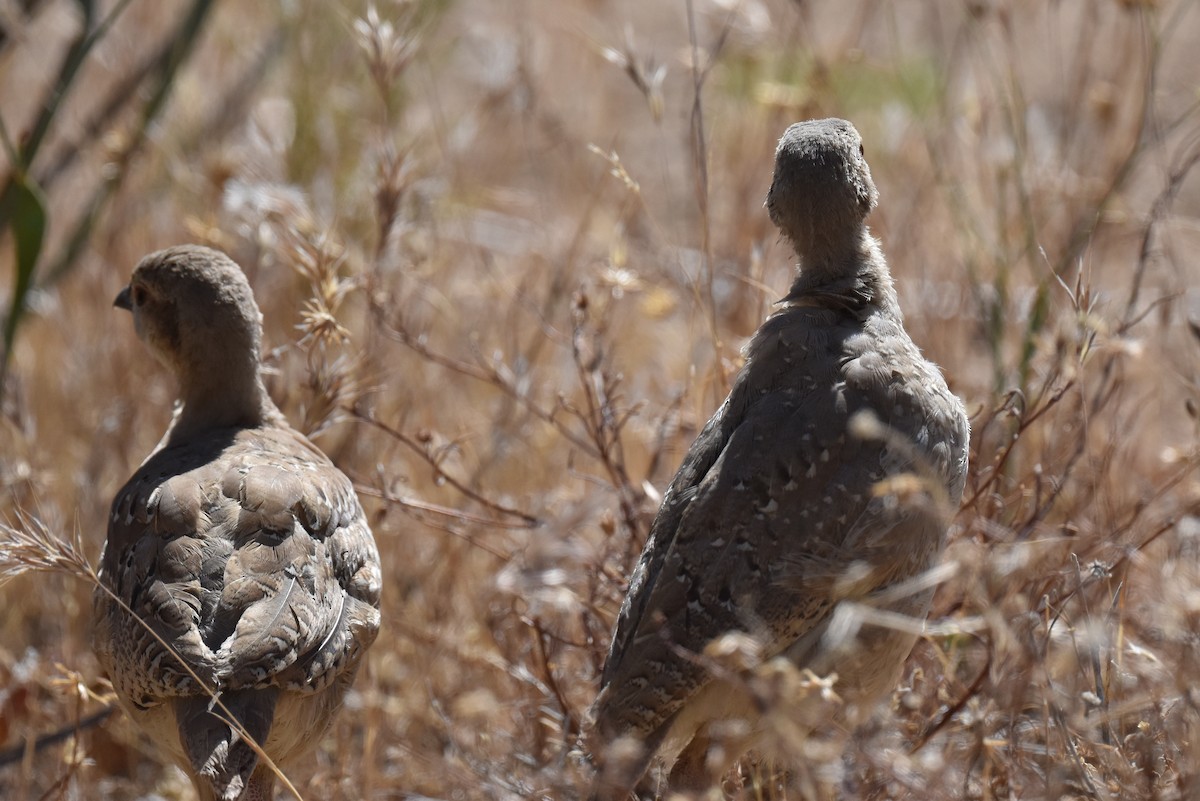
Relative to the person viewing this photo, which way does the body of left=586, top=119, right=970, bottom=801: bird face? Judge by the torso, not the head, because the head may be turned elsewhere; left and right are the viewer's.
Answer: facing away from the viewer and to the right of the viewer

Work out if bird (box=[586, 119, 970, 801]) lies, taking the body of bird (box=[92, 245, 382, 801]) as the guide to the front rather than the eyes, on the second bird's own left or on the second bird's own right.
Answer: on the second bird's own right

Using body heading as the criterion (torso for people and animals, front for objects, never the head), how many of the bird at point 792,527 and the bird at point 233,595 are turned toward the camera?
0

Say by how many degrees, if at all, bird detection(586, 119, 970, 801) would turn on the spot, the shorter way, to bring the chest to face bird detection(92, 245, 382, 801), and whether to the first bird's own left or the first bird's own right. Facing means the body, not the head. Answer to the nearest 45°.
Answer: approximately 135° to the first bird's own left

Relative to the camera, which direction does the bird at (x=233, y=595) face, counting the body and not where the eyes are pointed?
away from the camera
